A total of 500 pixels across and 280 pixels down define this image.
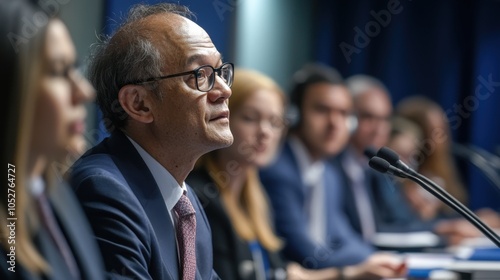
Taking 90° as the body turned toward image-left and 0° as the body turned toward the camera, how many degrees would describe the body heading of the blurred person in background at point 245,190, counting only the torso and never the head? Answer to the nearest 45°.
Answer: approximately 315°

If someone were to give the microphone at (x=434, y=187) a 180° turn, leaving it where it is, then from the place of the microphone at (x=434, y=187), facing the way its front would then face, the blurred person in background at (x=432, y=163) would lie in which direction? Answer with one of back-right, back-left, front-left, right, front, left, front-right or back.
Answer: left

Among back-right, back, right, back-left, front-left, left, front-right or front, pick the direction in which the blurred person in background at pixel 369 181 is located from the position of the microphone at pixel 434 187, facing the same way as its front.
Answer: right

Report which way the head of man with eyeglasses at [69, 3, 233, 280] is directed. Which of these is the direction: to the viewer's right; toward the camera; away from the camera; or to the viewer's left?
to the viewer's right

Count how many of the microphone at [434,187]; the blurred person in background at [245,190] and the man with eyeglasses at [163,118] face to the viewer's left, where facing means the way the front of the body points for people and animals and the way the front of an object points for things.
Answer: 1

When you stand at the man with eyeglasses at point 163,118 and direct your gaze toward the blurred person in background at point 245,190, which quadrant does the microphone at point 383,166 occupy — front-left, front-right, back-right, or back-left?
front-right

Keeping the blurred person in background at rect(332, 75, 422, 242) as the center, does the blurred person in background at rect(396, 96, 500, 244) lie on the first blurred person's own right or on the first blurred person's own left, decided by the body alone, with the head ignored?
on the first blurred person's own left

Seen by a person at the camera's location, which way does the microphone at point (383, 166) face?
facing to the left of the viewer

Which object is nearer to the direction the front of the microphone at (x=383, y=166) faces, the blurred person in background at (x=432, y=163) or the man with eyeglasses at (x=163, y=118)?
the man with eyeglasses

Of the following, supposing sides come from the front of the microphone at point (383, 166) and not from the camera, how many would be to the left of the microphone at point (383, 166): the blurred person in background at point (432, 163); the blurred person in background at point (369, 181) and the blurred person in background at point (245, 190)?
0

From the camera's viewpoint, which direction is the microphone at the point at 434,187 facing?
to the viewer's left

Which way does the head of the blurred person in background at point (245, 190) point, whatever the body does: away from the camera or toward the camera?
toward the camera
